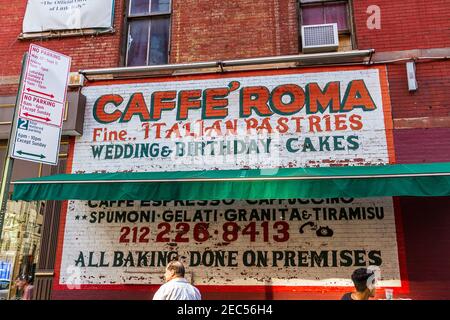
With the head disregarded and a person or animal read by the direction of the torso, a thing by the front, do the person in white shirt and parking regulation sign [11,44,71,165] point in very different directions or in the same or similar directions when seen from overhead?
very different directions

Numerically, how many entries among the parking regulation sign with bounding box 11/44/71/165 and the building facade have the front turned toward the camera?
2

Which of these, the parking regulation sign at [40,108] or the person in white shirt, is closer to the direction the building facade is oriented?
the person in white shirt

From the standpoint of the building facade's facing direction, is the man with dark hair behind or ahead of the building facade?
ahead

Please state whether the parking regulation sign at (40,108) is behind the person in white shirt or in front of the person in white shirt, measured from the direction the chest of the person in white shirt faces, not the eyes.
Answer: behind

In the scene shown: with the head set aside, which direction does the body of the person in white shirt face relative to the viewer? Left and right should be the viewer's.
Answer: facing away from the viewer and to the left of the viewer

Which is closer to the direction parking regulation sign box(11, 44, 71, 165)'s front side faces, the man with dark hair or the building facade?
the man with dark hair

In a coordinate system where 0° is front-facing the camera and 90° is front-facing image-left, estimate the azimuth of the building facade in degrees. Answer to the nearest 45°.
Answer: approximately 0°
